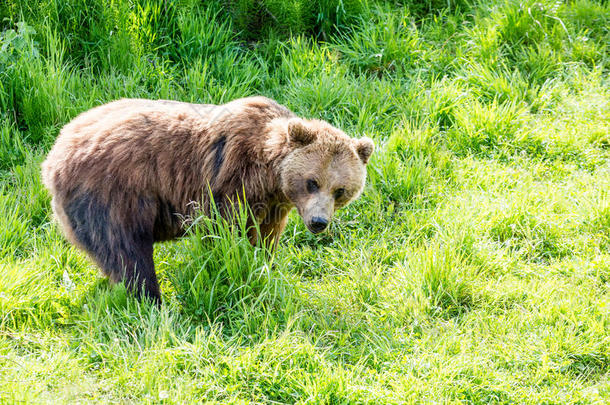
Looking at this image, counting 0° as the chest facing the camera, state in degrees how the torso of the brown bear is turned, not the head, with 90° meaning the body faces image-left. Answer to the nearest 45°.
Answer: approximately 270°
